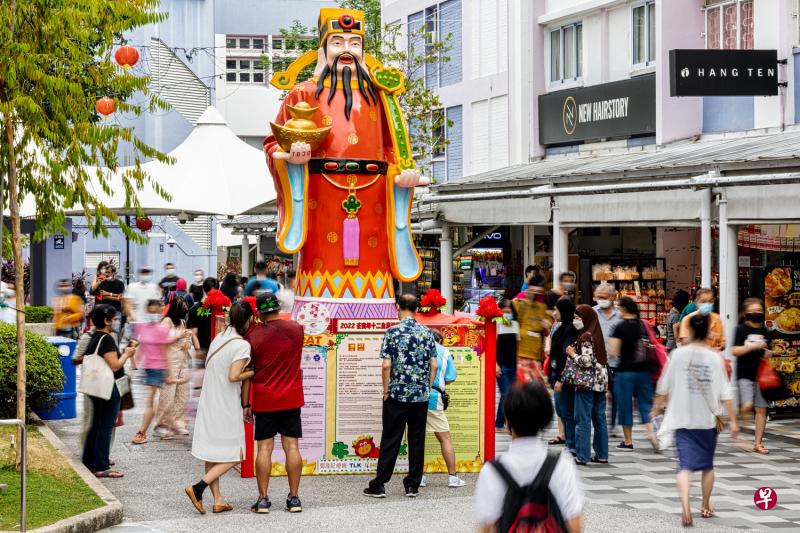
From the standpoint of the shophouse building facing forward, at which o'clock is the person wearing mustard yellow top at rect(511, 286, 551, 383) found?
The person wearing mustard yellow top is roughly at 11 o'clock from the shophouse building.

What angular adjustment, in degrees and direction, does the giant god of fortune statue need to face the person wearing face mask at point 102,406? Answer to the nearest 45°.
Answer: approximately 45° to its right

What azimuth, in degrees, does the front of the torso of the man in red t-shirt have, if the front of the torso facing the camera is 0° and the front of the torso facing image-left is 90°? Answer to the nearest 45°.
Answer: approximately 180°

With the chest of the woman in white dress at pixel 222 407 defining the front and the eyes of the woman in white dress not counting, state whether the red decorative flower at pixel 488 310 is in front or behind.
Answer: in front

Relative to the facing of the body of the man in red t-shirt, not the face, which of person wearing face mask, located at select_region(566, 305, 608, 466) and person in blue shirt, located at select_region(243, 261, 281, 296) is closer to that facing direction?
the person in blue shirt

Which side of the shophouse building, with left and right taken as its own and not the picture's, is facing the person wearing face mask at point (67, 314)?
front

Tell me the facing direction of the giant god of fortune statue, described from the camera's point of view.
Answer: facing the viewer

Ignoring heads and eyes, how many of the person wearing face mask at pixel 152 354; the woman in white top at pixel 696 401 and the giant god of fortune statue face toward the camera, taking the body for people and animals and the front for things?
2

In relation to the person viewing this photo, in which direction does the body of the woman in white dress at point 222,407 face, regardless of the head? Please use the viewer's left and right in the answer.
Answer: facing away from the viewer and to the right of the viewer

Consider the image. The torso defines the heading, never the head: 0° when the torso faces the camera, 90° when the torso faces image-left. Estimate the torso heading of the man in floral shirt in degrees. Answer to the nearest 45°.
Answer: approximately 180°

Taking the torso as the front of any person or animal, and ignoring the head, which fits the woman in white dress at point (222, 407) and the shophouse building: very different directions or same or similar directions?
very different directions

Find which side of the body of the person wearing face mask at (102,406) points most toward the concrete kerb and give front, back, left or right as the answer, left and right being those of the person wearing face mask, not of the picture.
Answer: right

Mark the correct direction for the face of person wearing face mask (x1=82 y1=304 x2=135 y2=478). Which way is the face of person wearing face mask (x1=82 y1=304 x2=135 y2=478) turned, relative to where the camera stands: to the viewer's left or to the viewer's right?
to the viewer's right

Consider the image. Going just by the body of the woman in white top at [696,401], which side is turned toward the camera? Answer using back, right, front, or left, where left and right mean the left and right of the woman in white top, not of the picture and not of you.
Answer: back
